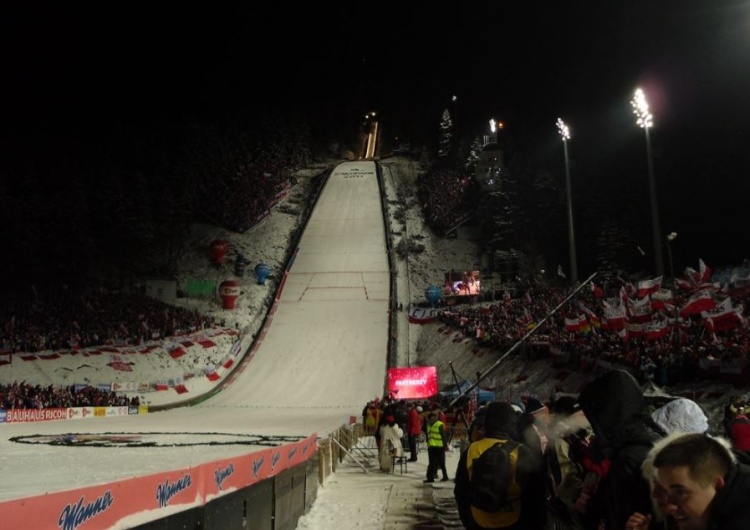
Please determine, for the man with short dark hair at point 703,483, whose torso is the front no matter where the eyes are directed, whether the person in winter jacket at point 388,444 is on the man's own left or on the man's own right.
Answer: on the man's own right

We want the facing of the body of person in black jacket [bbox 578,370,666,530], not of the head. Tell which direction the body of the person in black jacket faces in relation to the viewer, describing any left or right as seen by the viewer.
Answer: facing away from the viewer and to the left of the viewer

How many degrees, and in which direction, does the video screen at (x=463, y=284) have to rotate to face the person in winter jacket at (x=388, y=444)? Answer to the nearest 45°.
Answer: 0° — it already faces them

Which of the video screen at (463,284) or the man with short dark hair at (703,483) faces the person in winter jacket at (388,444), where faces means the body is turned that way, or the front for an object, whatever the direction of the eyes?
the video screen

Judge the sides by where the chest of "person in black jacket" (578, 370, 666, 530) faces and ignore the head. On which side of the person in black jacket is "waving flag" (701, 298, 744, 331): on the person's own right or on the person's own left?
on the person's own right

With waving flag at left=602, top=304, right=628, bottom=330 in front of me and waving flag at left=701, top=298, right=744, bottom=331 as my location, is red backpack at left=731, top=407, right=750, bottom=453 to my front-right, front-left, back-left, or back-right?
back-left

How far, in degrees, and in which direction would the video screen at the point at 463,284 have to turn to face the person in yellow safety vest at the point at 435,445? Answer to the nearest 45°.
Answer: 0° — it already faces them

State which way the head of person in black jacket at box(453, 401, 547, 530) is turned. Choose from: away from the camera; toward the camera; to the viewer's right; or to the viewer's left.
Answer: away from the camera

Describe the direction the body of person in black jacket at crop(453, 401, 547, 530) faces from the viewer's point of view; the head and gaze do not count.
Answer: away from the camera

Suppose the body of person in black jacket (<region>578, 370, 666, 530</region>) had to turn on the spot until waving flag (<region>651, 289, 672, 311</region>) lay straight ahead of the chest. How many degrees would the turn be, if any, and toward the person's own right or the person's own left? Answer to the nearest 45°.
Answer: approximately 45° to the person's own right

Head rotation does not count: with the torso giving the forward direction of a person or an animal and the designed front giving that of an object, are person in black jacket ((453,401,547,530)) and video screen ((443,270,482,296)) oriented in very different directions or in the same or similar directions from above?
very different directions
